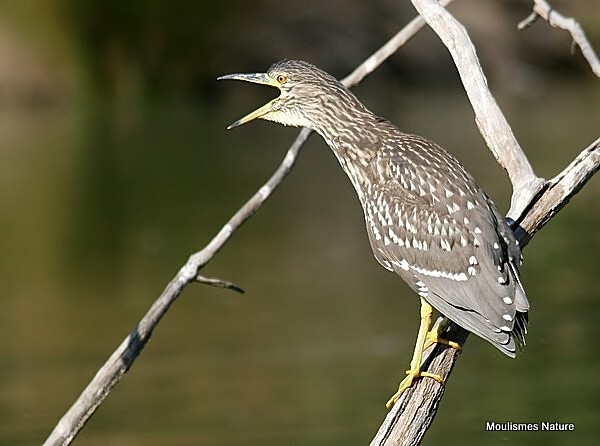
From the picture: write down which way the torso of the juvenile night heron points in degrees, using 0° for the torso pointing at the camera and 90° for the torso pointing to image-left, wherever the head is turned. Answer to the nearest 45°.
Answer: approximately 90°

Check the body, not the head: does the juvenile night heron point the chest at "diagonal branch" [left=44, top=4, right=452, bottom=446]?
yes

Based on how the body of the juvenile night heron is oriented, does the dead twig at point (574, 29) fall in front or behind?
behind

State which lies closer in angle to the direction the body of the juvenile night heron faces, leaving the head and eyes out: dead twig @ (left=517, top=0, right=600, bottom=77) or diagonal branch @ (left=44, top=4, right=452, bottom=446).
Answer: the diagonal branch
